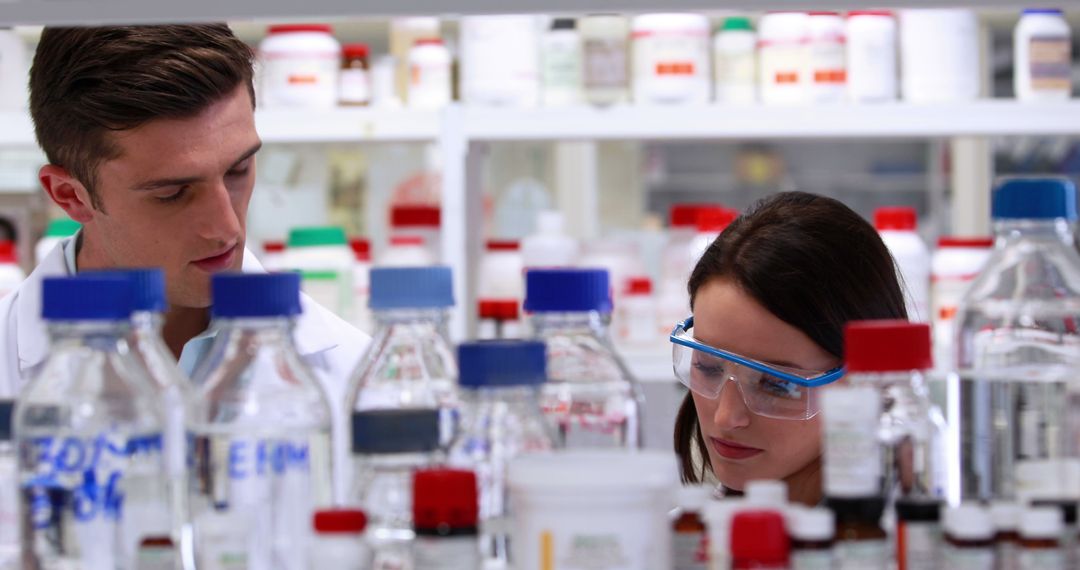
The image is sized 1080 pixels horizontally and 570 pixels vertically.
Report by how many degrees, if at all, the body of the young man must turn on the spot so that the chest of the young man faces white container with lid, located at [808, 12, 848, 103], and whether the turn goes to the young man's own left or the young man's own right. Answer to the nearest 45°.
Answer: approximately 90° to the young man's own left

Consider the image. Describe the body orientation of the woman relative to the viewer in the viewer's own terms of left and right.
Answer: facing the viewer and to the left of the viewer

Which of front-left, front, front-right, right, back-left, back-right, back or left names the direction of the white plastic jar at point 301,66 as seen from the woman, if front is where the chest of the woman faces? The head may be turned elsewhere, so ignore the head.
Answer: right

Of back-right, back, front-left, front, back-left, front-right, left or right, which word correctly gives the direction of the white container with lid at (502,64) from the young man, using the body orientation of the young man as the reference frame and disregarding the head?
left

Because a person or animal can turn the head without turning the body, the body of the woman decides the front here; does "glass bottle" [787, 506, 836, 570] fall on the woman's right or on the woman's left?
on the woman's left

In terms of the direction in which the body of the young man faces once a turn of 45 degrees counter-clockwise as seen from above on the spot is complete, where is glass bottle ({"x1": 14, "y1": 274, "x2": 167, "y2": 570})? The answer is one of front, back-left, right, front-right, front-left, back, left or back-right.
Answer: right

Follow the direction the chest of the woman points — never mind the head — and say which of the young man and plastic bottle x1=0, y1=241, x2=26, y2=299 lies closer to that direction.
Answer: the young man

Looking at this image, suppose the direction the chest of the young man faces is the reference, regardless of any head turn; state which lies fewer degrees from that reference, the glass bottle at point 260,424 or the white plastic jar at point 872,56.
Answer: the glass bottle

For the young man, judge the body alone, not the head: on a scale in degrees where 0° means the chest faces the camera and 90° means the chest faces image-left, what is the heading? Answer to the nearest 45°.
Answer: approximately 315°

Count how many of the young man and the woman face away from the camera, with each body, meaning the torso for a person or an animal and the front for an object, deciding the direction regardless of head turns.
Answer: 0

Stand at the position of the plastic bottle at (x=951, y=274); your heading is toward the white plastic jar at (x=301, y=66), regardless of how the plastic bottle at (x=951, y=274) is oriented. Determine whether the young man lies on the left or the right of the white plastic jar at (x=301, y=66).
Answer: left

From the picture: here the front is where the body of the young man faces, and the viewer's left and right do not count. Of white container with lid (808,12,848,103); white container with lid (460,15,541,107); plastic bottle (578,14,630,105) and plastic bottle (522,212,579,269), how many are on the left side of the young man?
4

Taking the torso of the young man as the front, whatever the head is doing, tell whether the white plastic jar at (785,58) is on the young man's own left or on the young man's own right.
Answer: on the young man's own left
